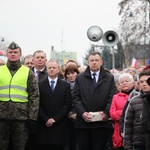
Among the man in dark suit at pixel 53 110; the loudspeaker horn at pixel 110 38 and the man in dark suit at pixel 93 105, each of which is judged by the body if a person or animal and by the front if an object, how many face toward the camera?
3

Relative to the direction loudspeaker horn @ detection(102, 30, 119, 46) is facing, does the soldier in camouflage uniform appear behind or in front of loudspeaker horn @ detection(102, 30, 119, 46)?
in front

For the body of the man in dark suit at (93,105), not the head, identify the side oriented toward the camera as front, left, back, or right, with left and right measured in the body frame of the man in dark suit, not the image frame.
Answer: front

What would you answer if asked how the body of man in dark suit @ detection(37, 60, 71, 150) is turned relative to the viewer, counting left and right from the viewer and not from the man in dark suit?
facing the viewer

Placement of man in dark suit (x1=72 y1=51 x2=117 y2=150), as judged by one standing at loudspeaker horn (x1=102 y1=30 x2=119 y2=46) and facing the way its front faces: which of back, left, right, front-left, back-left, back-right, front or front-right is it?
front

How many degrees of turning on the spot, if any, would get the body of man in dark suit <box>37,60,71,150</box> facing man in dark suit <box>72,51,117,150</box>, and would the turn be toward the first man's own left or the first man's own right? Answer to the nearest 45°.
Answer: approximately 90° to the first man's own left

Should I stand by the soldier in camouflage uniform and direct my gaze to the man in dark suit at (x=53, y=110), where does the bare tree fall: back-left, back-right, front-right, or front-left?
front-left

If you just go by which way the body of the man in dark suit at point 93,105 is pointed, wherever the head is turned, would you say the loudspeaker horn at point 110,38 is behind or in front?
behind

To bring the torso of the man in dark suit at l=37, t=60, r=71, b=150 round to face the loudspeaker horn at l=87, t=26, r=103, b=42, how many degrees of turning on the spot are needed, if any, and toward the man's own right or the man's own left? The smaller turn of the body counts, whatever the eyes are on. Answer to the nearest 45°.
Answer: approximately 180°

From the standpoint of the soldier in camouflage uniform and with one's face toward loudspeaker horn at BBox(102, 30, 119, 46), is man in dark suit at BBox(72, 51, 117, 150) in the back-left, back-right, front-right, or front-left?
front-right

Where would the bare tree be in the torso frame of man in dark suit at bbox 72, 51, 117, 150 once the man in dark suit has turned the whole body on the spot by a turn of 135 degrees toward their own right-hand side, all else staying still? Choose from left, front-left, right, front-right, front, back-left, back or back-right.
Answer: front-right
